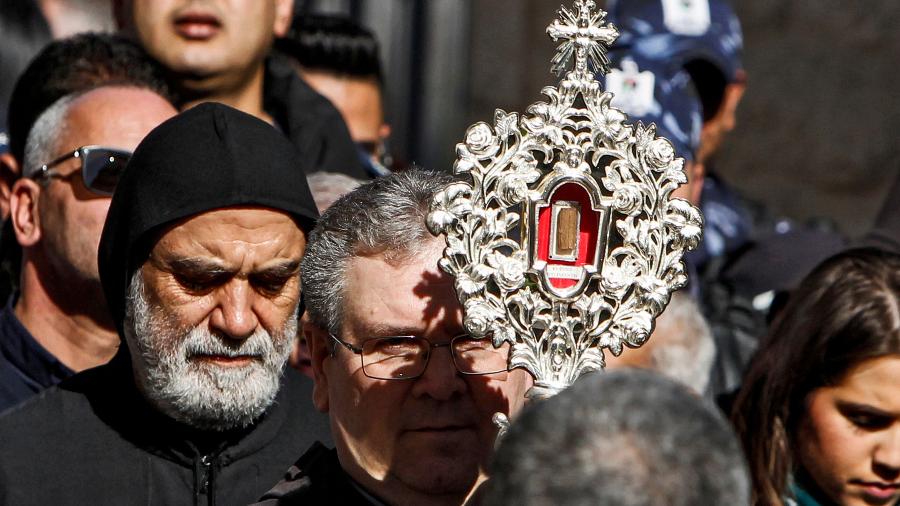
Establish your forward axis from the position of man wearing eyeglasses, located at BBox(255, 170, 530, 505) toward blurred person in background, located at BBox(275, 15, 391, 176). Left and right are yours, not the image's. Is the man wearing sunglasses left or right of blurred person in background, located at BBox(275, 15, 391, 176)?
left

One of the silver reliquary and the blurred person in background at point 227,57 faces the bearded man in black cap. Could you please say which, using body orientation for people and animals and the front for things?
the blurred person in background

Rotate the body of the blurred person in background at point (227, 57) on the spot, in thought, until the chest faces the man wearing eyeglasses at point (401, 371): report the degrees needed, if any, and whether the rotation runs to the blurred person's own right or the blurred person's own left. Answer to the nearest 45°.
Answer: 0° — they already face them

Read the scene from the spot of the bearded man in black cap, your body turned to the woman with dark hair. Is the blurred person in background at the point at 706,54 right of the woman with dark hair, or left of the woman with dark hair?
left

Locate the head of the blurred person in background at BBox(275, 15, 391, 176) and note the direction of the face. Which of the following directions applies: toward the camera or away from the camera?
toward the camera

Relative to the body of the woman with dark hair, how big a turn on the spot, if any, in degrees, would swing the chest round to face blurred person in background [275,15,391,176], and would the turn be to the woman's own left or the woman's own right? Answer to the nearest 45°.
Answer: approximately 180°

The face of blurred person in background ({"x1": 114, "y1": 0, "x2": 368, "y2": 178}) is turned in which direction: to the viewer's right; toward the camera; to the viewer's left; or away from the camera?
toward the camera

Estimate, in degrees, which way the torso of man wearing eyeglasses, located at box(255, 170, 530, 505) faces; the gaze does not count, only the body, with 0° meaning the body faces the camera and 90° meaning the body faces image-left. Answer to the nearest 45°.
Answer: approximately 315°

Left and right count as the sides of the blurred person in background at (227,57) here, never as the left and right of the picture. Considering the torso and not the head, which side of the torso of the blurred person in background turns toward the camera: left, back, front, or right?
front

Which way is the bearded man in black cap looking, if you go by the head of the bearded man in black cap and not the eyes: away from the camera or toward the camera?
toward the camera

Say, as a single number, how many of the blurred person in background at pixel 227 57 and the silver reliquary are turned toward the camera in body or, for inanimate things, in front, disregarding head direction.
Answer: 2

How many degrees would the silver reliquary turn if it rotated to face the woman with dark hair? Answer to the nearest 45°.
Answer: approximately 135° to its left

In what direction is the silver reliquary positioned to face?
toward the camera

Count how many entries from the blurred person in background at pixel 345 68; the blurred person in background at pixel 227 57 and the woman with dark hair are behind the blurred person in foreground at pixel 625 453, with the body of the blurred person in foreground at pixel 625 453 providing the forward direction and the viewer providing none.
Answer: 0

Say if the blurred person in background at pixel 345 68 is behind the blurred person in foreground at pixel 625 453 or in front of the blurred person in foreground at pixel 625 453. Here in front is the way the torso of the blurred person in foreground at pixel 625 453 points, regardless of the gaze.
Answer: in front

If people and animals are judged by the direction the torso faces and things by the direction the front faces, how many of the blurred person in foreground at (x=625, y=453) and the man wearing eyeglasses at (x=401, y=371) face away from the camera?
1

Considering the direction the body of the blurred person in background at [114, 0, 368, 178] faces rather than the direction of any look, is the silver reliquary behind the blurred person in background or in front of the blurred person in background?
in front

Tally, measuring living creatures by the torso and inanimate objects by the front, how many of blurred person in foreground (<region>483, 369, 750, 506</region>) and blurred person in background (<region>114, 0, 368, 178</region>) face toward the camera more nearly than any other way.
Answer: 1

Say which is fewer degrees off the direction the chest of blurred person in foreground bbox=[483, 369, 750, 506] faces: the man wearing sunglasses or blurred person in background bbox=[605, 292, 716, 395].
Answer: the blurred person in background

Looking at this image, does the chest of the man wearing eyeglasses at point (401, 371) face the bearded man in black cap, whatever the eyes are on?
no

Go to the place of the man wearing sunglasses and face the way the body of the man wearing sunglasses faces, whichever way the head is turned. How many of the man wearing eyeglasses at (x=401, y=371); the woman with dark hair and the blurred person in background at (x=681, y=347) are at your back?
0
